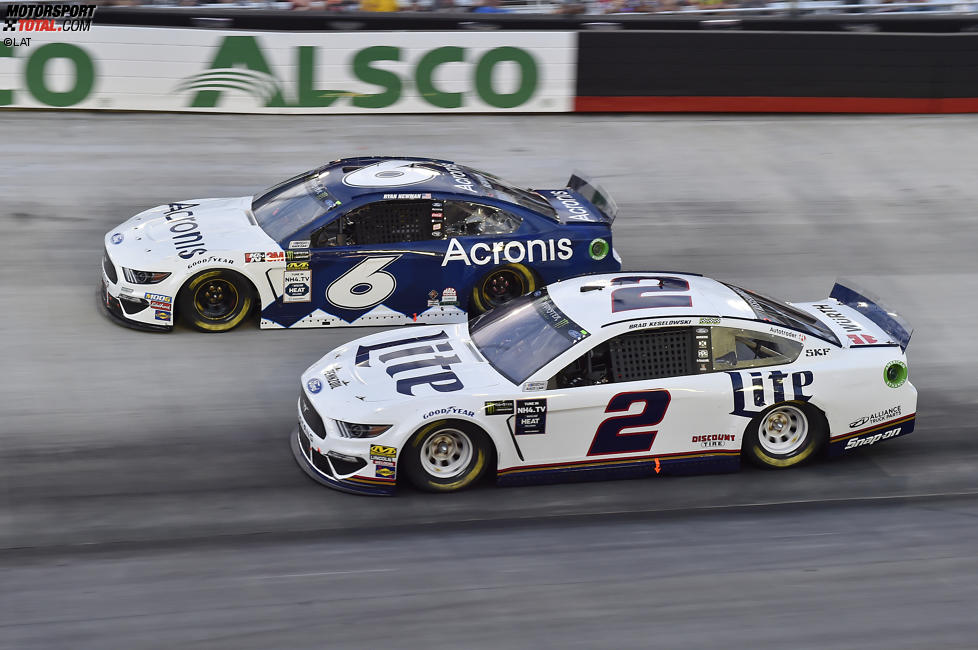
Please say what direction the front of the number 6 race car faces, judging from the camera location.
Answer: facing to the left of the viewer

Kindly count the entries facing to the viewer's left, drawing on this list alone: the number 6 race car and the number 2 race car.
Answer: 2

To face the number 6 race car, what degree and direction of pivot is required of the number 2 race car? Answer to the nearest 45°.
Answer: approximately 45° to its right

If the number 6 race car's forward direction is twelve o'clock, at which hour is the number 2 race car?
The number 2 race car is roughly at 8 o'clock from the number 6 race car.

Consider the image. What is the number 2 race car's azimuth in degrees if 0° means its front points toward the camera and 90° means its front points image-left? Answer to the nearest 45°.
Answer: approximately 90°
